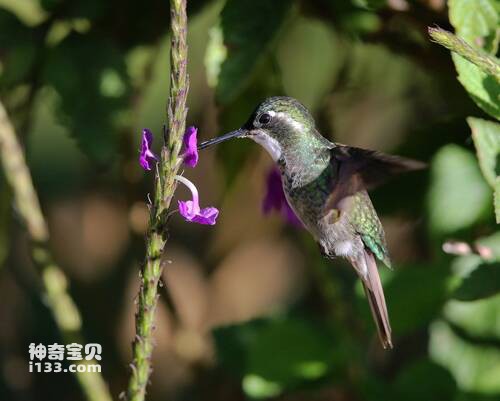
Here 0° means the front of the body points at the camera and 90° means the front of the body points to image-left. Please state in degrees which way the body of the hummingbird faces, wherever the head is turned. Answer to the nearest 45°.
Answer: approximately 90°
